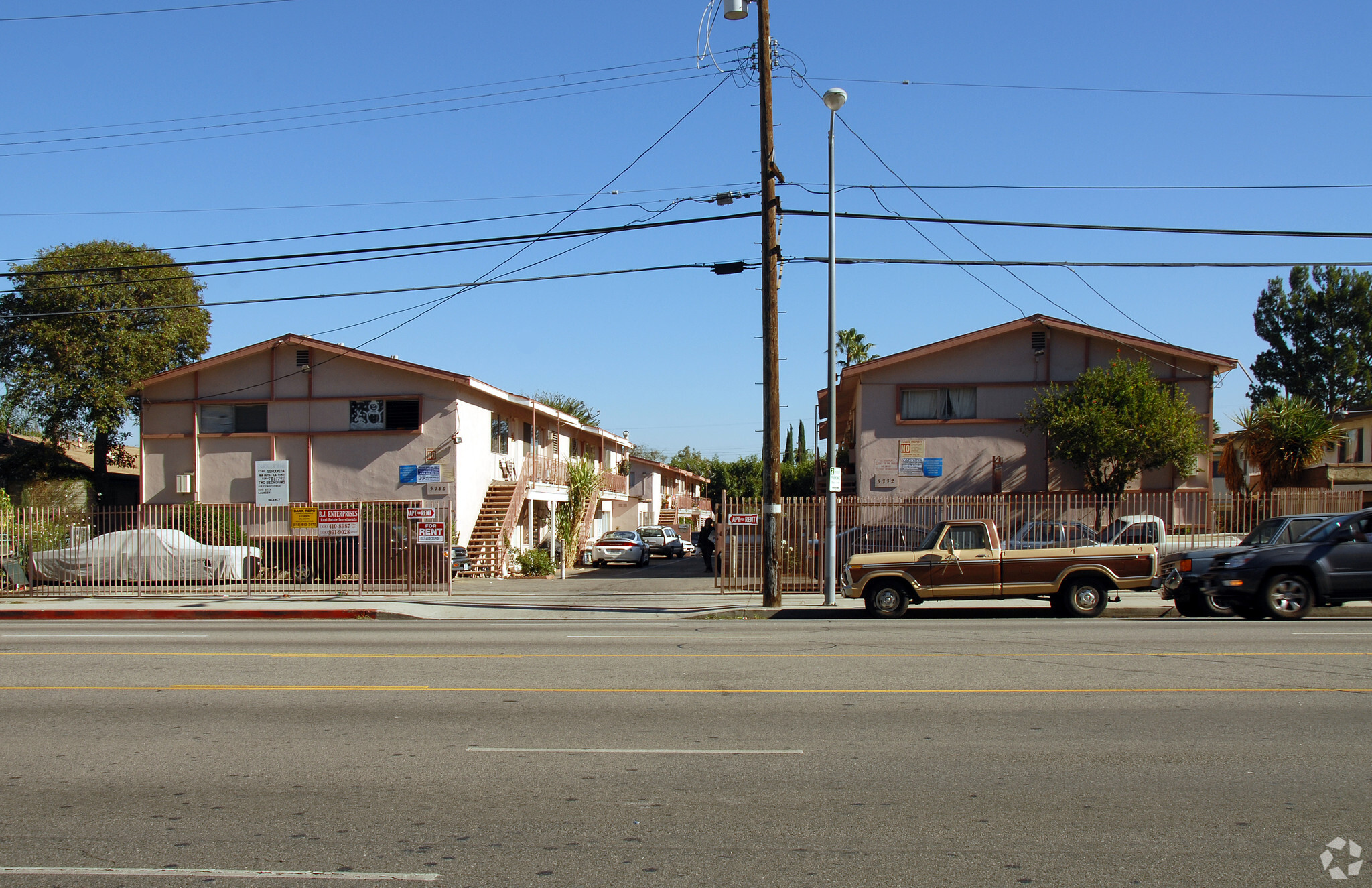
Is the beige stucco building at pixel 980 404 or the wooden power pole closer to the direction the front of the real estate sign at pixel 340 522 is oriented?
the wooden power pole

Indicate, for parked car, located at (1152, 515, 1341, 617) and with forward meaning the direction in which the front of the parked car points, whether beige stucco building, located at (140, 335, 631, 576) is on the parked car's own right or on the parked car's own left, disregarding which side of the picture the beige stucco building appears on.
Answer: on the parked car's own right

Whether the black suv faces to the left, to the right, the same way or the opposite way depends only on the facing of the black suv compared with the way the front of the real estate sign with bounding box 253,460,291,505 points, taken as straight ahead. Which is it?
to the right

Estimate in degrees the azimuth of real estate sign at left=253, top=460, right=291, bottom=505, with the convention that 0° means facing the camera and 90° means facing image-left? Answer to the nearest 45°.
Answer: approximately 0°

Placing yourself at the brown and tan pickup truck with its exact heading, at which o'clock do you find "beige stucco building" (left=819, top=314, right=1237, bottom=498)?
The beige stucco building is roughly at 3 o'clock from the brown and tan pickup truck.

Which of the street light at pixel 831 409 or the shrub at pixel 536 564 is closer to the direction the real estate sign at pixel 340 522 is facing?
the street light

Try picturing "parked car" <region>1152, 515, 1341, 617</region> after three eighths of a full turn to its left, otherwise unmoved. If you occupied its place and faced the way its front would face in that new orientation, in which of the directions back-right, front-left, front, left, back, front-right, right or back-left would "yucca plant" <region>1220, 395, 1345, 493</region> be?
left

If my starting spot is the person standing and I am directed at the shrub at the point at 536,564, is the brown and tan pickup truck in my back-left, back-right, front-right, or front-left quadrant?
back-left

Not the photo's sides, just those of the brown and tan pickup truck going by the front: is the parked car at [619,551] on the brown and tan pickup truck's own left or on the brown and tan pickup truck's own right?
on the brown and tan pickup truck's own right
